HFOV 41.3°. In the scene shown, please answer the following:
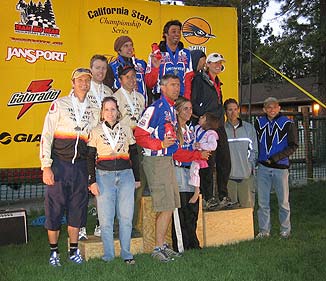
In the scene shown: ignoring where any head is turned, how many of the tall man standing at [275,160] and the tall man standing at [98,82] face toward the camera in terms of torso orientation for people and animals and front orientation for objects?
2

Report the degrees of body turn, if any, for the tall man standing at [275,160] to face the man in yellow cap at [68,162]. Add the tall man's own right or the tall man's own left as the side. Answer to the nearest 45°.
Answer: approximately 45° to the tall man's own right

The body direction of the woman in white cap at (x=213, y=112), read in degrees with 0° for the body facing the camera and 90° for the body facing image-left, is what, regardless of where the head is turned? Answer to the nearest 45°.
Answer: approximately 315°

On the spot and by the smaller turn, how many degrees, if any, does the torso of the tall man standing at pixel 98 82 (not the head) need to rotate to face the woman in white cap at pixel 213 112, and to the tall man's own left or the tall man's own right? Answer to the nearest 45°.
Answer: approximately 135° to the tall man's own left

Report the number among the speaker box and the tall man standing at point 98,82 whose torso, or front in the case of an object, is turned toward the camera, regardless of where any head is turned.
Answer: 2

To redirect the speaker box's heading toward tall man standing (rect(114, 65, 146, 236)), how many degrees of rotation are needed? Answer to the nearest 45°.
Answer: approximately 45° to its left
